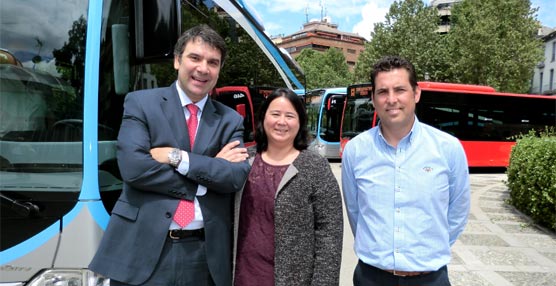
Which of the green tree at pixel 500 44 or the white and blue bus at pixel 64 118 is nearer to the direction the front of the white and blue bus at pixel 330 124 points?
the white and blue bus

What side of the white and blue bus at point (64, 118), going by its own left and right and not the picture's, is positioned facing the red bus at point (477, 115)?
back

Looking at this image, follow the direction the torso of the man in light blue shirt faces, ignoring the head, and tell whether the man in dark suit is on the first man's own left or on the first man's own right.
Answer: on the first man's own right

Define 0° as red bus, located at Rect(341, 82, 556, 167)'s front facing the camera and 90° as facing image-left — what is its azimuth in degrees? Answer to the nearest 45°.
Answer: approximately 45°

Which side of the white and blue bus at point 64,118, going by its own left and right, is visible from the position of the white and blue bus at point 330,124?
back

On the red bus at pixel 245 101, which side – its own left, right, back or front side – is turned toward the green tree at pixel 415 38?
back
